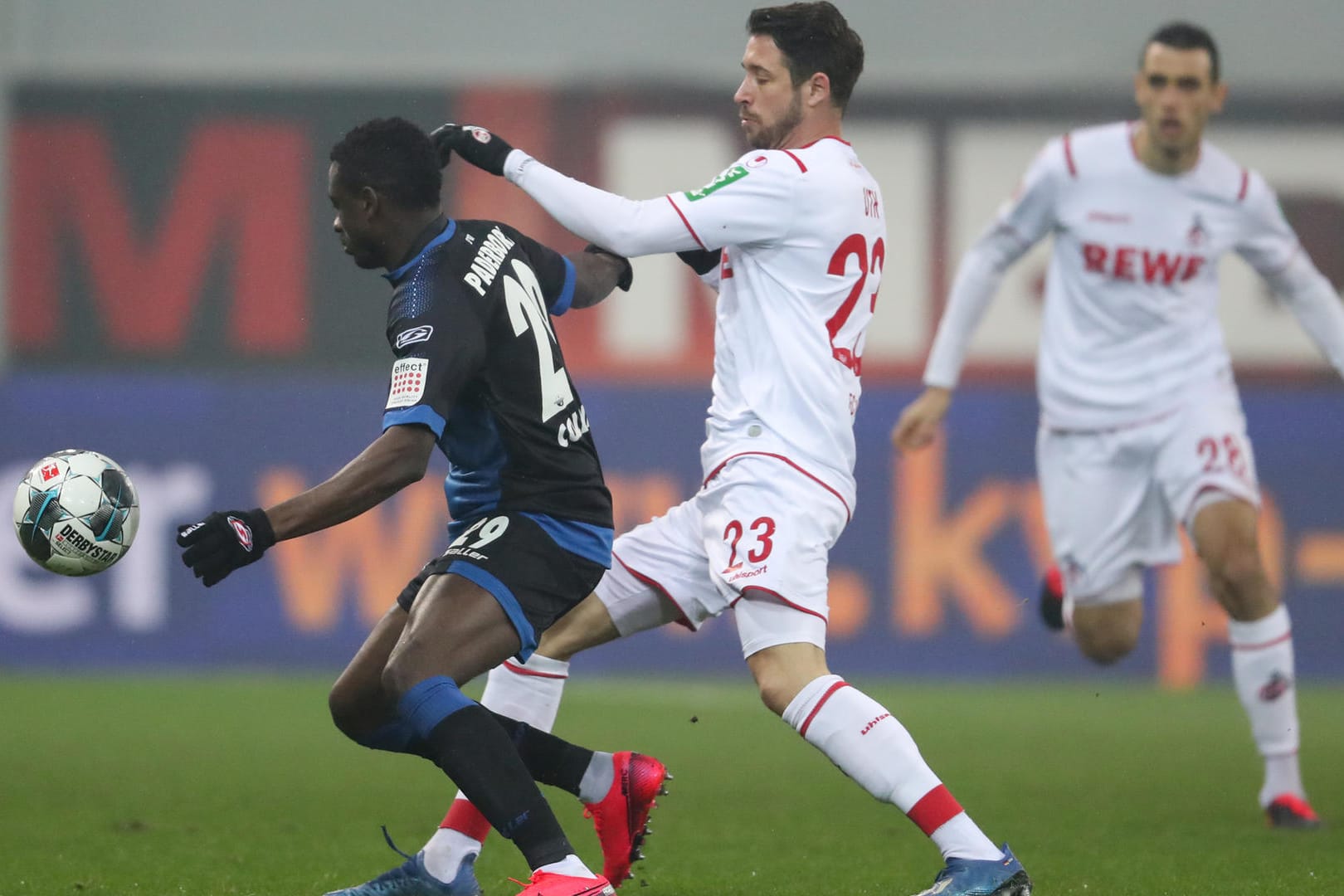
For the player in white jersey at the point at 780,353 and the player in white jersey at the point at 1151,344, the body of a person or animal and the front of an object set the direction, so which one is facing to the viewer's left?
the player in white jersey at the point at 780,353

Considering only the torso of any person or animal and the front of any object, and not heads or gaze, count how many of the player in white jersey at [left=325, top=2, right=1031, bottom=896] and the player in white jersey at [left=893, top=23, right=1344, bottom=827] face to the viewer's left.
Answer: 1

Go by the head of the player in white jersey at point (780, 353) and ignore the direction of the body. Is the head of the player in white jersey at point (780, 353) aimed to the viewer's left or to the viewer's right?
to the viewer's left

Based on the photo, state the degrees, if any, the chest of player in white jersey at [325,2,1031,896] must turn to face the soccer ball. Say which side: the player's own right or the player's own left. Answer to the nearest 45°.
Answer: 0° — they already face it

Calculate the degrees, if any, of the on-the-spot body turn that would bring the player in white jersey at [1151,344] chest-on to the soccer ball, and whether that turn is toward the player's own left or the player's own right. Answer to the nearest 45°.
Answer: approximately 45° to the player's own right

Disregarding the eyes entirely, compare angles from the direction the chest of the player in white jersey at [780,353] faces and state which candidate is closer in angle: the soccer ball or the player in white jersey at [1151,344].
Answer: the soccer ball

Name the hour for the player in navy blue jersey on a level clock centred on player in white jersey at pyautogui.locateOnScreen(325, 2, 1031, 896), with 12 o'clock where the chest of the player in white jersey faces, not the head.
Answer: The player in navy blue jersey is roughly at 12 o'clock from the player in white jersey.

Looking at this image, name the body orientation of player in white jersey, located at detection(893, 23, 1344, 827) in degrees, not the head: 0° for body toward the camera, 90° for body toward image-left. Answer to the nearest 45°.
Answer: approximately 0°

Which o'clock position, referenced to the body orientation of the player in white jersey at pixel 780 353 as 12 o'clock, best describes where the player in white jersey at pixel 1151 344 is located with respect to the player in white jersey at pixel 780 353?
the player in white jersey at pixel 1151 344 is roughly at 4 o'clock from the player in white jersey at pixel 780 353.

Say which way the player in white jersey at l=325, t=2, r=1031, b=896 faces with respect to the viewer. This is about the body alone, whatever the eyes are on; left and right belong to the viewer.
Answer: facing to the left of the viewer

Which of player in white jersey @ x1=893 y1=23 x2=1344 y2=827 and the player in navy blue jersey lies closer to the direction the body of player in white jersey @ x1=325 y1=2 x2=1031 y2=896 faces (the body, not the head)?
the player in navy blue jersey

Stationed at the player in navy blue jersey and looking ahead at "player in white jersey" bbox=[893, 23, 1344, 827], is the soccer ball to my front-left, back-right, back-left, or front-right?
back-left

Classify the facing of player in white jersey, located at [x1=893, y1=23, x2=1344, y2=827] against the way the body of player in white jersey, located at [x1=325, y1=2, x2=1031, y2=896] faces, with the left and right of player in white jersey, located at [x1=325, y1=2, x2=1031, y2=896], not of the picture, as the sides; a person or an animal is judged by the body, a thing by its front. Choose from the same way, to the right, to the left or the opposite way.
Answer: to the left

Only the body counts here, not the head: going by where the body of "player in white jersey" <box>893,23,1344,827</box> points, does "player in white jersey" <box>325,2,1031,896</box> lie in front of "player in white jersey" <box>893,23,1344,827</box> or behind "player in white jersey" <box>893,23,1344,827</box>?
in front
